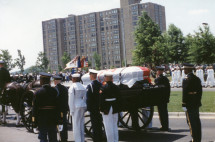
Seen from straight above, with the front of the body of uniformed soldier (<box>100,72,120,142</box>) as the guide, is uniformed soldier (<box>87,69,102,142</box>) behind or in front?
in front

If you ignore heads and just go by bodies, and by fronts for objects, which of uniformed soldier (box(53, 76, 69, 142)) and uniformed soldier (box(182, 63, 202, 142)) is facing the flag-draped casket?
uniformed soldier (box(182, 63, 202, 142))

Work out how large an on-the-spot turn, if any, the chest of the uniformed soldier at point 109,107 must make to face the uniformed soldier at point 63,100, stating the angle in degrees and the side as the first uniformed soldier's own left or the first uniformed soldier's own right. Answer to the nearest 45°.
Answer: approximately 45° to the first uniformed soldier's own left

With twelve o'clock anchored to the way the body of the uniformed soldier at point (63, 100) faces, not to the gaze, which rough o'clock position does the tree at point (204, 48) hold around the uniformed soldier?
The tree is roughly at 1 o'clock from the uniformed soldier.

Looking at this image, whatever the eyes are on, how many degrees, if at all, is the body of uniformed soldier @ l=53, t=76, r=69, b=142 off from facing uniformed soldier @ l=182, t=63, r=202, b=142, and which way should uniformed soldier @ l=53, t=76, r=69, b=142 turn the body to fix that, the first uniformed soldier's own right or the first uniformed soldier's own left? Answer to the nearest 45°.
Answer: approximately 135° to the first uniformed soldier's own left
